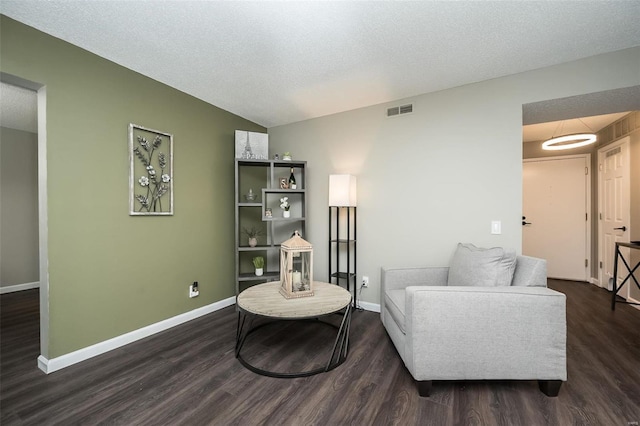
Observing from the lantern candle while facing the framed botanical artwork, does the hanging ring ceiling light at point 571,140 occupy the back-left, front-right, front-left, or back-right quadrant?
back-right

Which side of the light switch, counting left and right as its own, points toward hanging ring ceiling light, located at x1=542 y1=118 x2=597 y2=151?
back

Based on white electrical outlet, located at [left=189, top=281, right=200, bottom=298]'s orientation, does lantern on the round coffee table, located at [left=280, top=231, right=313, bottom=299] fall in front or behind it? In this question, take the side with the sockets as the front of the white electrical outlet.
in front

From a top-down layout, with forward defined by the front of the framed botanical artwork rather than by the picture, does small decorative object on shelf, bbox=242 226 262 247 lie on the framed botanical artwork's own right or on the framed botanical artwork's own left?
on the framed botanical artwork's own left

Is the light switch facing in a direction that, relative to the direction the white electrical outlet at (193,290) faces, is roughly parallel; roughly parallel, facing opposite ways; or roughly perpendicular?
roughly perpendicular

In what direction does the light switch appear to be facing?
toward the camera

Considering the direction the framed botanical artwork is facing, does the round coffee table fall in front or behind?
in front

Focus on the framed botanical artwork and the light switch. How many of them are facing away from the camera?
0

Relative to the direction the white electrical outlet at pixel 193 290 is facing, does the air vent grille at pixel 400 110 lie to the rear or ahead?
ahead

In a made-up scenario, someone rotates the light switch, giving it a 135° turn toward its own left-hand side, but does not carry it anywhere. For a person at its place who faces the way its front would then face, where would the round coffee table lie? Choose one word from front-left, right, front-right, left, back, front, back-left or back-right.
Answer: back

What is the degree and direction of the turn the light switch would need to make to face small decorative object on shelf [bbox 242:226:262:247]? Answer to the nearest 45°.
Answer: approximately 90° to its right

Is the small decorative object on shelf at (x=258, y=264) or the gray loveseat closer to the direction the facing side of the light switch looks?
the gray loveseat

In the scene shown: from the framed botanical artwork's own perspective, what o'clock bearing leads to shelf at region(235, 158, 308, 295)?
The shelf is roughly at 10 o'clock from the framed botanical artwork.

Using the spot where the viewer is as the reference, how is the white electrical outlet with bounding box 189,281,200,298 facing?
facing the viewer and to the right of the viewer

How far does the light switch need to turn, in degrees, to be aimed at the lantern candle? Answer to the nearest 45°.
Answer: approximately 45° to its right

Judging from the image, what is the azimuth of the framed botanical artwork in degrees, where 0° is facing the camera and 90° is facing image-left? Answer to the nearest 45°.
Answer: approximately 315°
